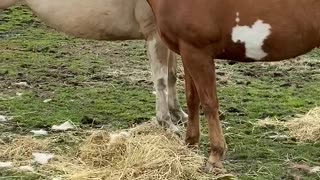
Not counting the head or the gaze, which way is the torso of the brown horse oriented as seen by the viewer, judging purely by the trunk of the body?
to the viewer's left

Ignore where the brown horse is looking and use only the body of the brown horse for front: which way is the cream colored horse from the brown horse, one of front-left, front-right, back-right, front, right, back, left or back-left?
front-right
